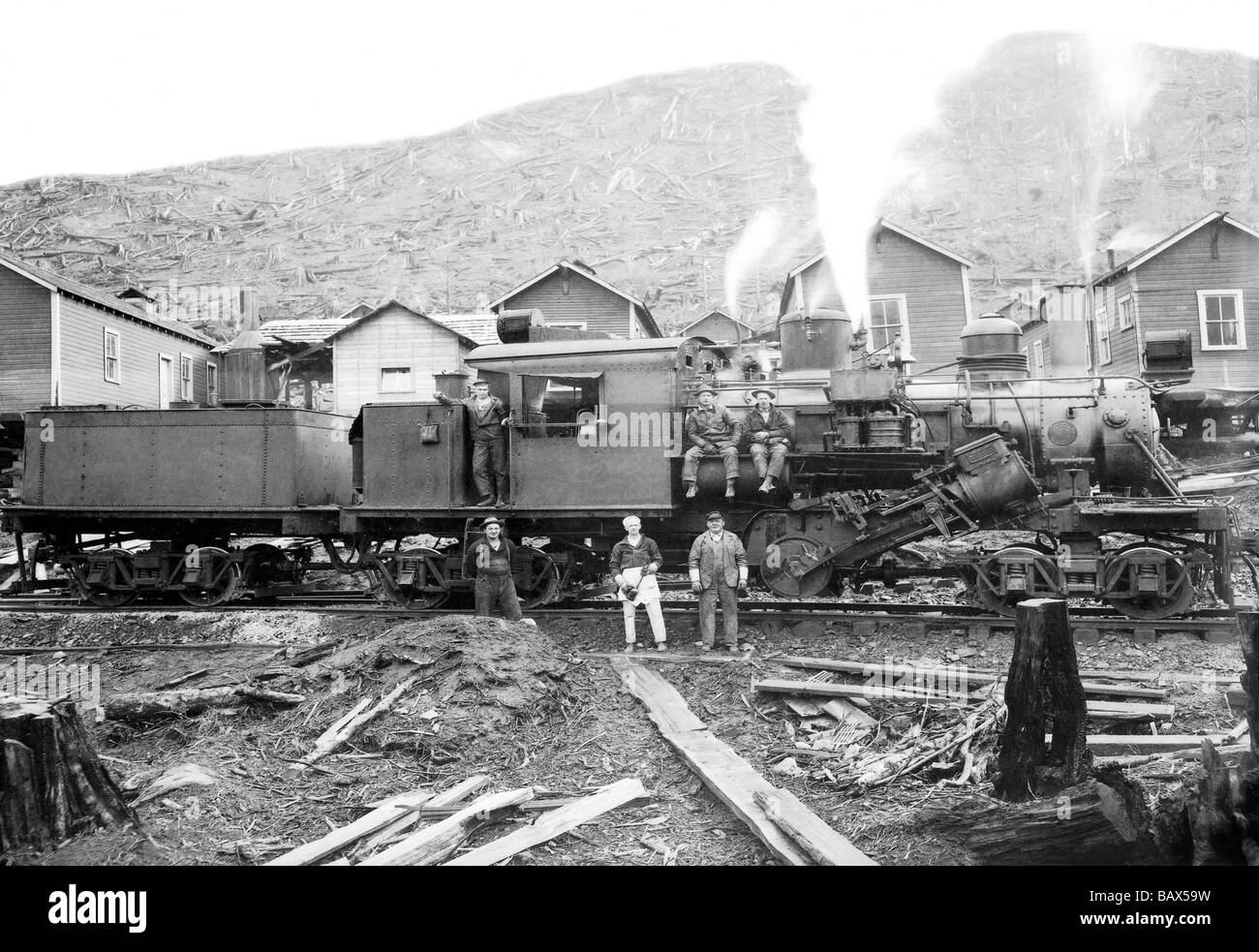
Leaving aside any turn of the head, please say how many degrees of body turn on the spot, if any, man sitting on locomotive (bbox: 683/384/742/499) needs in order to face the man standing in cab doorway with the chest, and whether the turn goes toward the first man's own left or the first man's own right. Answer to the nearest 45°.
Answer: approximately 90° to the first man's own right

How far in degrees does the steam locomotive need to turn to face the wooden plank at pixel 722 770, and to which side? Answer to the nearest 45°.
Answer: approximately 90° to its right

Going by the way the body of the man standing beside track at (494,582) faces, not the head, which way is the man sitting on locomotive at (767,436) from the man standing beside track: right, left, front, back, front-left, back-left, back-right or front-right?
left

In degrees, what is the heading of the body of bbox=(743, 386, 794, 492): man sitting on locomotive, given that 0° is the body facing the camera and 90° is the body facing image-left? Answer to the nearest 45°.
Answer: approximately 0°

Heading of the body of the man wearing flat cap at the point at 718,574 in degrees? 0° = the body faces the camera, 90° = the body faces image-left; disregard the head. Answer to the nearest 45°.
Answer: approximately 0°

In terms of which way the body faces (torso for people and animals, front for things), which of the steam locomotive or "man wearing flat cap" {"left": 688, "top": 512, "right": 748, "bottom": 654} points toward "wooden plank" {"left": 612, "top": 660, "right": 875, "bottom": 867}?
the man wearing flat cap

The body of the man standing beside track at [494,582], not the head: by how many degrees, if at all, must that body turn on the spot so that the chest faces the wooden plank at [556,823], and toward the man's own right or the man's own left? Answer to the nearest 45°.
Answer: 0° — they already face it

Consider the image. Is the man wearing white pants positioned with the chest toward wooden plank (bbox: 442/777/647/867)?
yes

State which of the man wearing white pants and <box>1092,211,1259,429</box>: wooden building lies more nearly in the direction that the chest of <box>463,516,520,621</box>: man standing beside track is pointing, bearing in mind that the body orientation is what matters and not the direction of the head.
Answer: the man wearing white pants

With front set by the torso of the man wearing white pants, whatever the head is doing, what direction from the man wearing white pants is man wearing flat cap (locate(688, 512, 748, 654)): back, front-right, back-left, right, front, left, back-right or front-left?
left
